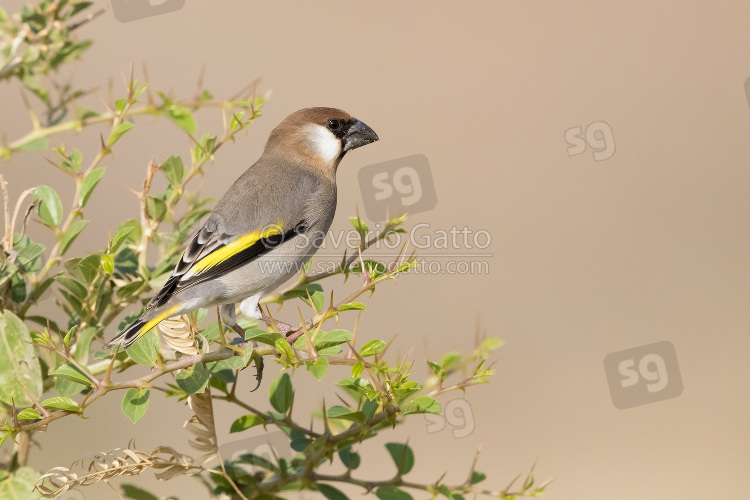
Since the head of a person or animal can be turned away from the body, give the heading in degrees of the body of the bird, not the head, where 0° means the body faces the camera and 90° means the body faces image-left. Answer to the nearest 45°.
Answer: approximately 270°

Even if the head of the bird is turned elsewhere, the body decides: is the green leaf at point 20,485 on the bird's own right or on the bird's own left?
on the bird's own right
